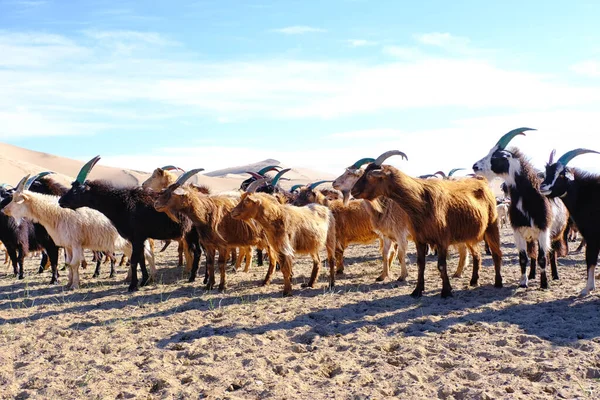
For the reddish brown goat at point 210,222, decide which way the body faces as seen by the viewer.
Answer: to the viewer's left

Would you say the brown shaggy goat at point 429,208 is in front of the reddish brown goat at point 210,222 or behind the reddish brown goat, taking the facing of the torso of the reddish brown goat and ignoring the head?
behind

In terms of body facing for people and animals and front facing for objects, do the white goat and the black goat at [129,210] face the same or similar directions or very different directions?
same or similar directions

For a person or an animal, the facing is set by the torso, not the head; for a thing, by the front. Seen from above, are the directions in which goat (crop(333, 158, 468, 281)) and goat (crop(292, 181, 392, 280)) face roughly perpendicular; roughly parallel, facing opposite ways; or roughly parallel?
roughly parallel

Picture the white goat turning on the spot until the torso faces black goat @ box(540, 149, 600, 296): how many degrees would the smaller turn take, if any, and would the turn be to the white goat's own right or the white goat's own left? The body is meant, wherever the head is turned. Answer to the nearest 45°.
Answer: approximately 135° to the white goat's own left

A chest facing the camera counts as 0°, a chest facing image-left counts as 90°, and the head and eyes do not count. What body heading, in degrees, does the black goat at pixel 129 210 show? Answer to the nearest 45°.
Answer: approximately 90°

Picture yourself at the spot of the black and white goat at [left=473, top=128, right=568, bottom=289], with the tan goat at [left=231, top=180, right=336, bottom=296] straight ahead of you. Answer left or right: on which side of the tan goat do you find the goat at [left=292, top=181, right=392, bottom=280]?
right

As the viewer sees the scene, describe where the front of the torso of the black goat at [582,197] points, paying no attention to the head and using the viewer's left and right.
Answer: facing to the left of the viewer

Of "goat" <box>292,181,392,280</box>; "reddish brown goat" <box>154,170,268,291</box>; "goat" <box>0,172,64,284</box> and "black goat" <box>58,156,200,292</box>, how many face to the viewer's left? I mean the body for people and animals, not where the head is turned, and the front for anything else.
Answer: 4
